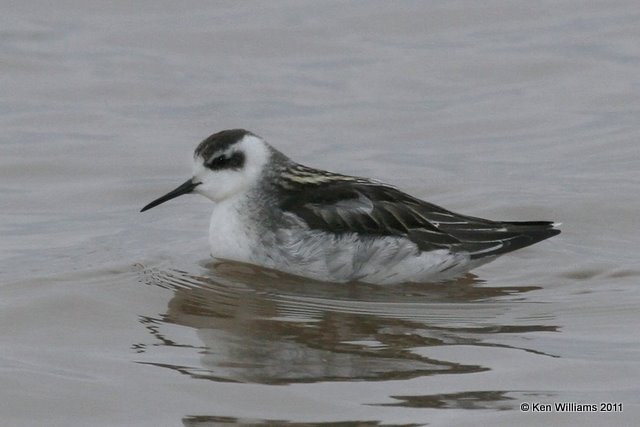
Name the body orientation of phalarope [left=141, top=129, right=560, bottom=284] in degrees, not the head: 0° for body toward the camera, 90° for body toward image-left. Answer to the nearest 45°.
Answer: approximately 90°
